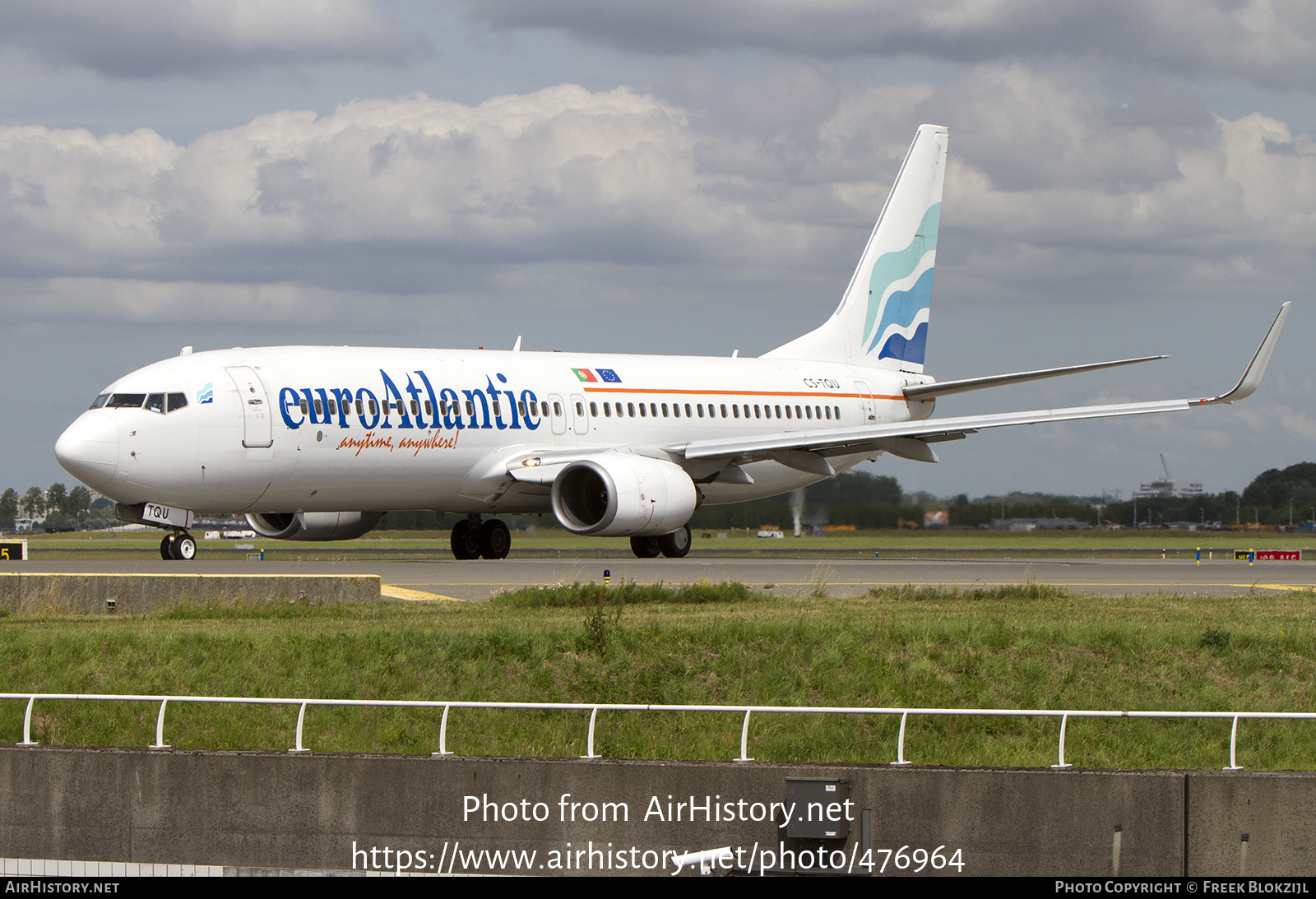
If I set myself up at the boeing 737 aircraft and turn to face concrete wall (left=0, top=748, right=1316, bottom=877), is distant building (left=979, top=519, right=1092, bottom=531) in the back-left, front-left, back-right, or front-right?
back-left

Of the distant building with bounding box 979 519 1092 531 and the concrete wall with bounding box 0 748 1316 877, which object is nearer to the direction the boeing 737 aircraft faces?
the concrete wall

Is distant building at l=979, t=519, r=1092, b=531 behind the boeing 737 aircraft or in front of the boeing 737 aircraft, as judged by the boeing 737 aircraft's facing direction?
behind

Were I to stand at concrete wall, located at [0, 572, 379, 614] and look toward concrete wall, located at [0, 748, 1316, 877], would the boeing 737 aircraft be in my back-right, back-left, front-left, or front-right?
back-left

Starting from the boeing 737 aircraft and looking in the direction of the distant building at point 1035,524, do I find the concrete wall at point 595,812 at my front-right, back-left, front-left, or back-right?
back-right

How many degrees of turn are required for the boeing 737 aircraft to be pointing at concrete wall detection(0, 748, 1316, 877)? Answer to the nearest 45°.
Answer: approximately 45° to its left

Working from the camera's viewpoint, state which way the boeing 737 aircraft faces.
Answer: facing the viewer and to the left of the viewer

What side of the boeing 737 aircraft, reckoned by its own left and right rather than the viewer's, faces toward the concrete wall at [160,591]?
front

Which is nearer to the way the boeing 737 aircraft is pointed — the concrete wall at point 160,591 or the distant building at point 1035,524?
the concrete wall

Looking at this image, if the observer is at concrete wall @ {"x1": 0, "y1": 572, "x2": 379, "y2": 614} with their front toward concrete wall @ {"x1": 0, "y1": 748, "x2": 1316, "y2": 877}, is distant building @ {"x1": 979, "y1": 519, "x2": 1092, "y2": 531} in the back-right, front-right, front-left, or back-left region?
back-left
